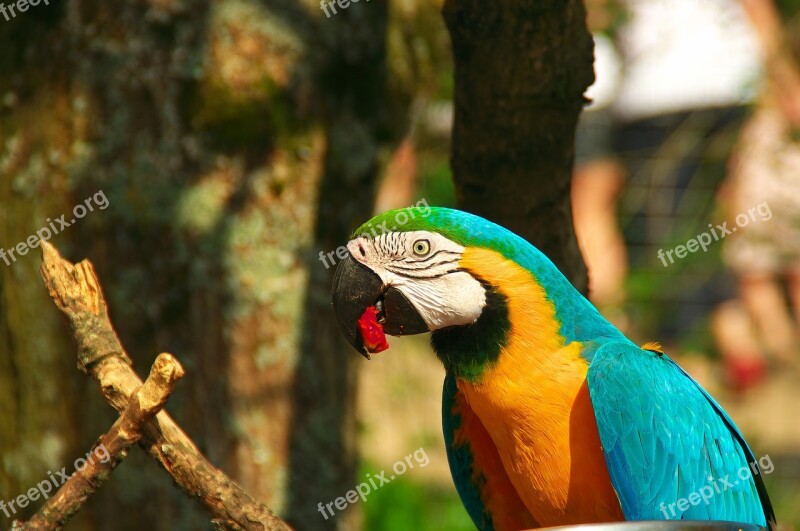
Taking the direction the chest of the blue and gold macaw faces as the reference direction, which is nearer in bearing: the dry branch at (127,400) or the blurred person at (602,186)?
the dry branch

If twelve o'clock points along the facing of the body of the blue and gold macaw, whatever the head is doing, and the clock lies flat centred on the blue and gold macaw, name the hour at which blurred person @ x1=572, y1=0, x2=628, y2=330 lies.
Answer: The blurred person is roughly at 5 o'clock from the blue and gold macaw.

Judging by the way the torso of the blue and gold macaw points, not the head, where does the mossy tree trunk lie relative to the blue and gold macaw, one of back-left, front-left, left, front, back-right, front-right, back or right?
right

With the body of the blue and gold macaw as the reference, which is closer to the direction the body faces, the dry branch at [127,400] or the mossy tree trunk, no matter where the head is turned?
the dry branch

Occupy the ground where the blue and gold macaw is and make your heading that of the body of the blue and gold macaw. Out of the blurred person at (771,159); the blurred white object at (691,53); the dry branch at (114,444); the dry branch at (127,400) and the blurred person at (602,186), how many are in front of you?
2

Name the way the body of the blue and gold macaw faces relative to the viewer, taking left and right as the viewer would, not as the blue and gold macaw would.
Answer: facing the viewer and to the left of the viewer

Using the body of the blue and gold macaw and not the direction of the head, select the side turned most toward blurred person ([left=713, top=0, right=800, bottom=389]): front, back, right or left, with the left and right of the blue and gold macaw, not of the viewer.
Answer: back

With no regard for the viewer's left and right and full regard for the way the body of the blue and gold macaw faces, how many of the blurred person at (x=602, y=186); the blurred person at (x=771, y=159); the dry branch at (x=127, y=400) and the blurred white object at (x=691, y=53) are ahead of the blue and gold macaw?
1

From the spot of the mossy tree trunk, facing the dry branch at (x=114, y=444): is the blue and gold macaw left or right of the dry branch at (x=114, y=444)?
left

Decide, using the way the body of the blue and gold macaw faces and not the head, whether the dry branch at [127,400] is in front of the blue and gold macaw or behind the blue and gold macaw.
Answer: in front

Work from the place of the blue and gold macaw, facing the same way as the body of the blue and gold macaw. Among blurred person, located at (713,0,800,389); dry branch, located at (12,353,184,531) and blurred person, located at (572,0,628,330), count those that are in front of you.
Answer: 1

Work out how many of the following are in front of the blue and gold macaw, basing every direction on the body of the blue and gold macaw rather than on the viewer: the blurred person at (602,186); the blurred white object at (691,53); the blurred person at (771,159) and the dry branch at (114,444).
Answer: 1
